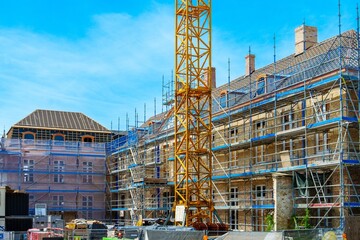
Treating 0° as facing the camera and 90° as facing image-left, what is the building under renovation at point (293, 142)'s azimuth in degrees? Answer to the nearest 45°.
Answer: approximately 45°
